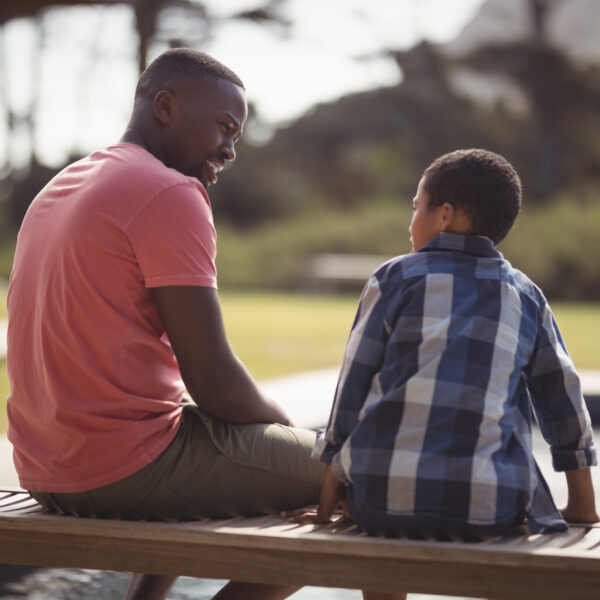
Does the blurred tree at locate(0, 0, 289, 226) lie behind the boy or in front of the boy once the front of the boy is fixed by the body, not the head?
in front

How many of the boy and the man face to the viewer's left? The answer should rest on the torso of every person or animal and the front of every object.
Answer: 0

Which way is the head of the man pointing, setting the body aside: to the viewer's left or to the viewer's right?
to the viewer's right

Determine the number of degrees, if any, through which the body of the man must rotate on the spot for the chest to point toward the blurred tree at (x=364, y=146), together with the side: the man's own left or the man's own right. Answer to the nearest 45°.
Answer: approximately 45° to the man's own left

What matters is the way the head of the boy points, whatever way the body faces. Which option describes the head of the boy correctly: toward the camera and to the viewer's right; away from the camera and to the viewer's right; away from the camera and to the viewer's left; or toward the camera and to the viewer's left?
away from the camera and to the viewer's left

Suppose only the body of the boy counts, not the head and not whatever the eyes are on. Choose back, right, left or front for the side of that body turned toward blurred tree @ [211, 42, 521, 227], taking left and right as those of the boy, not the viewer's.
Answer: front

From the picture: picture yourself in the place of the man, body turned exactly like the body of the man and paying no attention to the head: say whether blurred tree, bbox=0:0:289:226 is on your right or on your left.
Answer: on your left

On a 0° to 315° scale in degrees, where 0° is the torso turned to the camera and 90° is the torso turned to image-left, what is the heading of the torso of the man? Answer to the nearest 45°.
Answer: approximately 225°

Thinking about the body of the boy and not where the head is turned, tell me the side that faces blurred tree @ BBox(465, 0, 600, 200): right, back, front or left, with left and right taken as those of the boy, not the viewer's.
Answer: front

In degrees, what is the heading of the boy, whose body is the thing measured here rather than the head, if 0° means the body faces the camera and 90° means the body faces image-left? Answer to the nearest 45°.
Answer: approximately 180°
